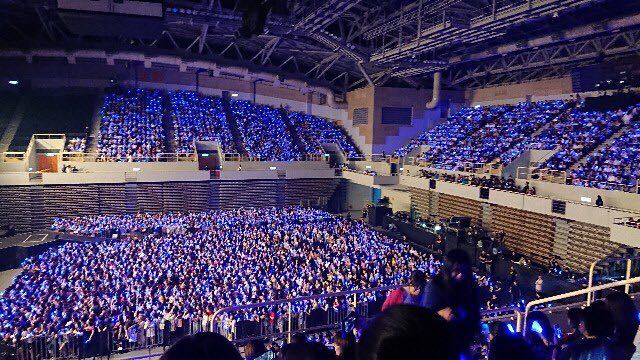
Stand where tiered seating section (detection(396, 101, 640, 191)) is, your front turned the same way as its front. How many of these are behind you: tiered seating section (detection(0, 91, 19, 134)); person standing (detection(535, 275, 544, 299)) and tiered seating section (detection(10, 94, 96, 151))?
0

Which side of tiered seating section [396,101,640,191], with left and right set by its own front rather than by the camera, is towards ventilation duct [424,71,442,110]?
right

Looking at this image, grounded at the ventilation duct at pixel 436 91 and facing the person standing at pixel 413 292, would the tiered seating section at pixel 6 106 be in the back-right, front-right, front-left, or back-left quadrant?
front-right

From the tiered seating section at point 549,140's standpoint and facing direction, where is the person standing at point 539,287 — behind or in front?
in front

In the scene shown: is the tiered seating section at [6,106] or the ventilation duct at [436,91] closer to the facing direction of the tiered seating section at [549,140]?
the tiered seating section

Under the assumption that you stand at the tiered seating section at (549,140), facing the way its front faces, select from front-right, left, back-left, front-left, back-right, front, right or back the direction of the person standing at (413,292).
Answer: front-left

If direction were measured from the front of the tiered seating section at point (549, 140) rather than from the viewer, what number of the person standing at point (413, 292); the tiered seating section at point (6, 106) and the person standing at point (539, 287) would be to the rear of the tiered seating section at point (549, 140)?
0

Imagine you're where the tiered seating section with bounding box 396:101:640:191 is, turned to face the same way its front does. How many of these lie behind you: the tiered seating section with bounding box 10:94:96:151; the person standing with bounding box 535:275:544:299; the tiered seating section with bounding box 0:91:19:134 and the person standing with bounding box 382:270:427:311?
0

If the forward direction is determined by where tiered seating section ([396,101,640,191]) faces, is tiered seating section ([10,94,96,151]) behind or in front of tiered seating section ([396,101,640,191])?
in front

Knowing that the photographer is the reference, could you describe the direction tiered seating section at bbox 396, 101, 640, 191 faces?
facing the viewer and to the left of the viewer
